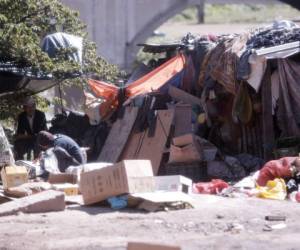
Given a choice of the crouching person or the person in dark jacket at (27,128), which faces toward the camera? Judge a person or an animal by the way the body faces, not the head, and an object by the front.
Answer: the person in dark jacket

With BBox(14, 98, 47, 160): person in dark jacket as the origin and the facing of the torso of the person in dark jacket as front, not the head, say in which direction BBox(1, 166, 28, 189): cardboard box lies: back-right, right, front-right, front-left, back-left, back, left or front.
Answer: front

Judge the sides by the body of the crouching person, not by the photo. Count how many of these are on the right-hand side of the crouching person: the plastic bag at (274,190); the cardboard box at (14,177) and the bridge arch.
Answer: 1

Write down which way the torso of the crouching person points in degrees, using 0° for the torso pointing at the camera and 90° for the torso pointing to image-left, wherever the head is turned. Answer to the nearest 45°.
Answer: approximately 90°

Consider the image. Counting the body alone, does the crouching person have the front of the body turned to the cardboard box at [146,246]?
no

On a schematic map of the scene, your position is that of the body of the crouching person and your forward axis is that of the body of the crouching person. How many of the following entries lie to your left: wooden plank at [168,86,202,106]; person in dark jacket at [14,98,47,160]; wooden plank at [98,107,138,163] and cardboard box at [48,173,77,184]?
1

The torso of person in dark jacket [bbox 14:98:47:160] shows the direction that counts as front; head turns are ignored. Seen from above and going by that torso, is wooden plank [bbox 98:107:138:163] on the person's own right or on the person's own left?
on the person's own left

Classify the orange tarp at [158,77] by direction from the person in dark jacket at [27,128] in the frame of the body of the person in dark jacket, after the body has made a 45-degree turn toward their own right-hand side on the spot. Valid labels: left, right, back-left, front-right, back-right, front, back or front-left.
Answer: back-left

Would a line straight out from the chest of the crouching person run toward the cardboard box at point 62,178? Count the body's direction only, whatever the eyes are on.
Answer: no

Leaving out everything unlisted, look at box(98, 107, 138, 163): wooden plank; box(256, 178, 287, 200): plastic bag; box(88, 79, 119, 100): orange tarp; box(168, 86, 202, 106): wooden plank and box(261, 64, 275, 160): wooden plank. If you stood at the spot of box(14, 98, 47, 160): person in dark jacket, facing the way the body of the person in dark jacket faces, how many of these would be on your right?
0

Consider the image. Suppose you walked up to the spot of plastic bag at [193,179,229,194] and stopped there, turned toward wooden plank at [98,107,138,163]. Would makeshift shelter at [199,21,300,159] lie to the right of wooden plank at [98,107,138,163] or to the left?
right

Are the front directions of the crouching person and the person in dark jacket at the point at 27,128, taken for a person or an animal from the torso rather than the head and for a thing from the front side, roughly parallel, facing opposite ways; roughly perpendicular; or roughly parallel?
roughly perpendicular

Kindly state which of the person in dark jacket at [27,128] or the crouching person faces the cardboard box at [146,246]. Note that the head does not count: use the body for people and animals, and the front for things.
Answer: the person in dark jacket

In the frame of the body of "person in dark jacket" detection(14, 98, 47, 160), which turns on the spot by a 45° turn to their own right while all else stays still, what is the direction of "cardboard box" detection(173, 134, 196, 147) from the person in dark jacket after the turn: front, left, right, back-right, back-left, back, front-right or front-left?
left

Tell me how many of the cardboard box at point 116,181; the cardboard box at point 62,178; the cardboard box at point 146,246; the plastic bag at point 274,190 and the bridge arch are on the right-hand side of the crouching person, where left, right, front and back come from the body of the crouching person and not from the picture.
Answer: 1

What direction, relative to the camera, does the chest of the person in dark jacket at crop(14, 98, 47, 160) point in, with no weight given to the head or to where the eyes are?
toward the camera
